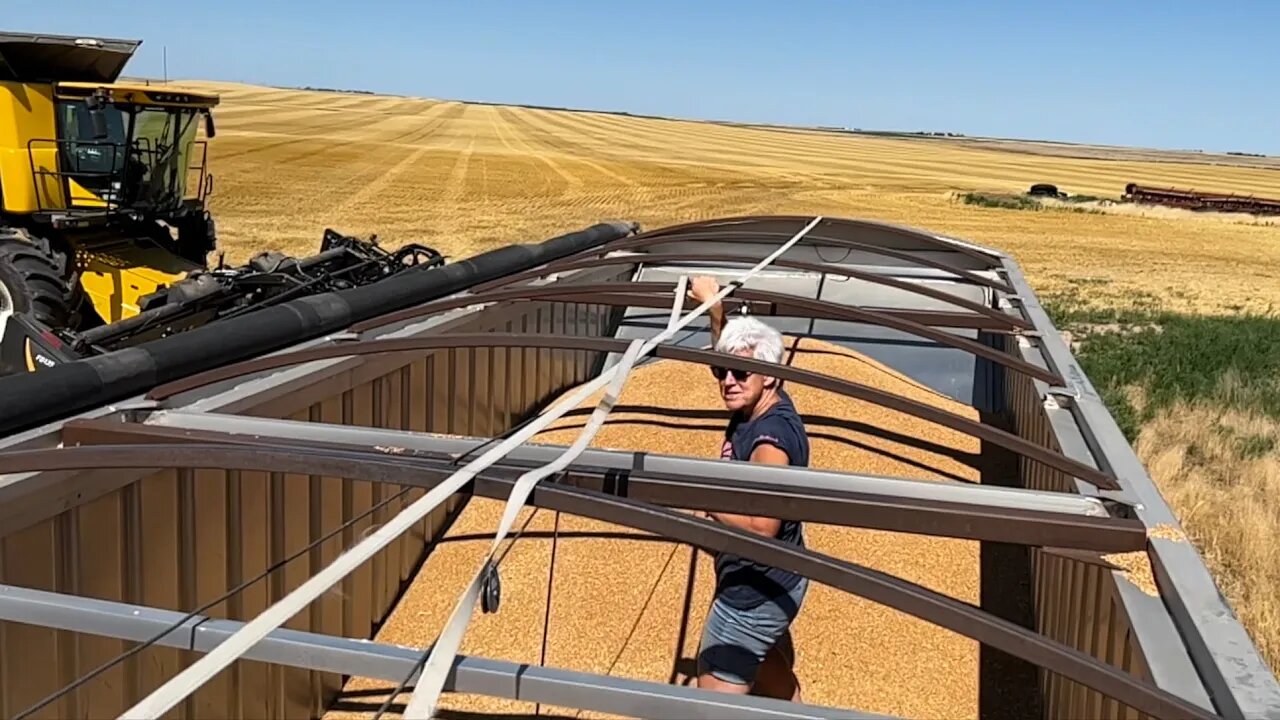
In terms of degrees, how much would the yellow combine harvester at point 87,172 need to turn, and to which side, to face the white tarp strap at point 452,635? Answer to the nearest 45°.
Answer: approximately 45° to its right

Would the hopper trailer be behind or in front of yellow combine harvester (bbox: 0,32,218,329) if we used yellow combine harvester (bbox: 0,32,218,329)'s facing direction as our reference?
in front

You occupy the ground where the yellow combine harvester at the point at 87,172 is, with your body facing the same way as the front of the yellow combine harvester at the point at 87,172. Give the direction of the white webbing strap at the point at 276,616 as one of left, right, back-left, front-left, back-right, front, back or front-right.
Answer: front-right

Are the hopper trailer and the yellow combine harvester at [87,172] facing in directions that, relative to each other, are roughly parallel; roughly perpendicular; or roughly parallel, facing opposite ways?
roughly perpendicular
